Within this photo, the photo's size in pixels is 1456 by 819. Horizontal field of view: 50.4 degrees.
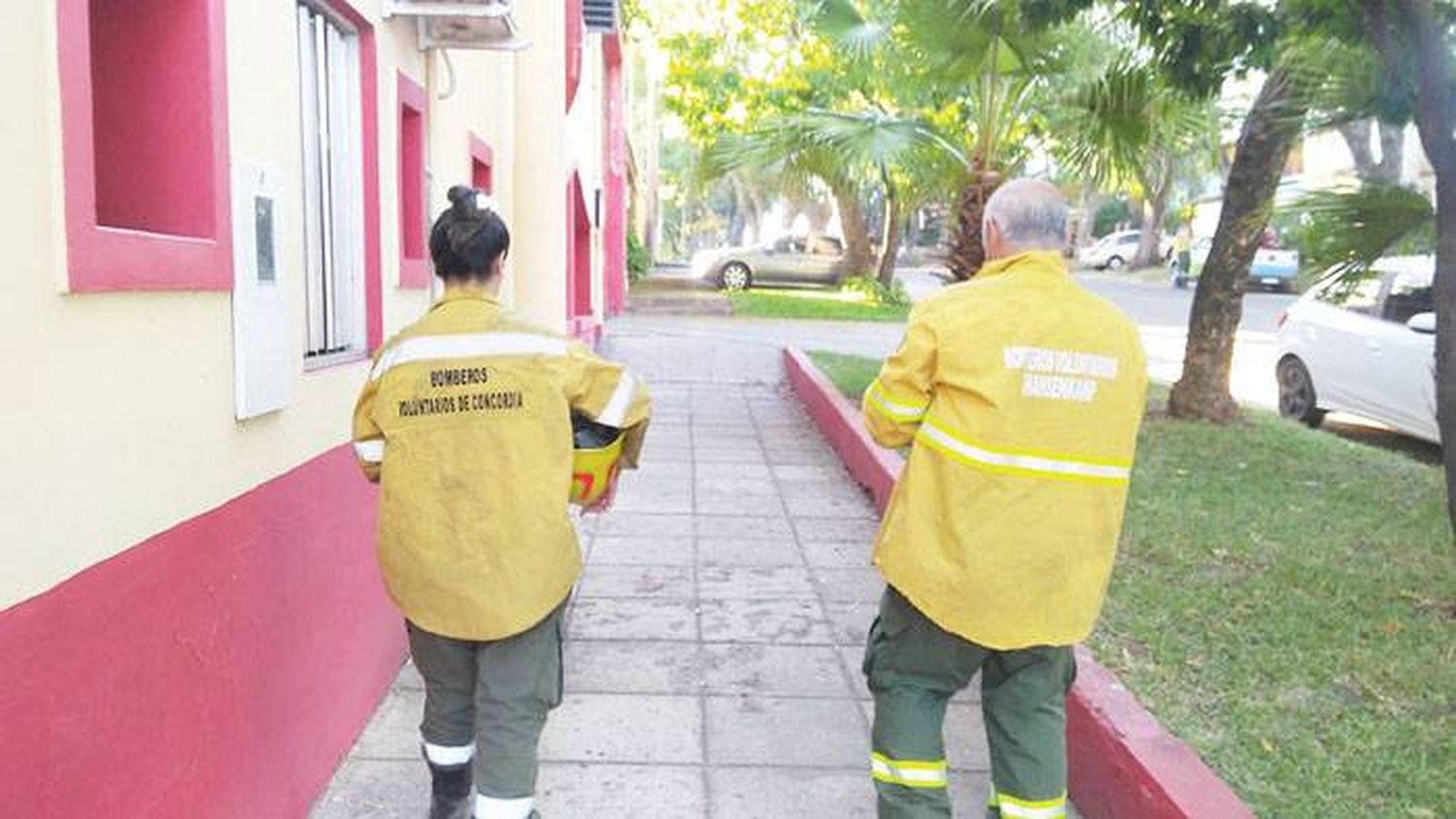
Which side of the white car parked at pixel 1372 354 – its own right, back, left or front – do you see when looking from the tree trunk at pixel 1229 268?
right

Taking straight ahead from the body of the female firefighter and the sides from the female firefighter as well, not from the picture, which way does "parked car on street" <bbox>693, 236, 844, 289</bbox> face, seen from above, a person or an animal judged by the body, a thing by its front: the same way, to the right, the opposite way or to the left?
to the left

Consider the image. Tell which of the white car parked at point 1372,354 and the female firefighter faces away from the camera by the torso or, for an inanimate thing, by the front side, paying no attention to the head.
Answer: the female firefighter

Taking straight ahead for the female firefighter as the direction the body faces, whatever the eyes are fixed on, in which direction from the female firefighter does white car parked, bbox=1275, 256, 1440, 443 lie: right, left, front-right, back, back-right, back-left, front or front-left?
front-right

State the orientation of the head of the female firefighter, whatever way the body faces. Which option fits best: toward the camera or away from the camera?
away from the camera

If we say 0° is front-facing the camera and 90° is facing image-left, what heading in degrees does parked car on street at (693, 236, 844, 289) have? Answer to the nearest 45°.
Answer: approximately 90°

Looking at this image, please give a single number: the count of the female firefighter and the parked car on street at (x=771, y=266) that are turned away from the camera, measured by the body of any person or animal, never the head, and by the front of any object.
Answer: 1

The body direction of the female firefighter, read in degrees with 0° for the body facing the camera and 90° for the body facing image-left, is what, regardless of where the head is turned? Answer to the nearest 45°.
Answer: approximately 180°

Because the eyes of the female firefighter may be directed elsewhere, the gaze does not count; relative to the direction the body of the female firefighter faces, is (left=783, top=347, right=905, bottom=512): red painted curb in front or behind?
in front

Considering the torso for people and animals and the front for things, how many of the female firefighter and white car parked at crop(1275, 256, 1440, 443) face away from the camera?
1

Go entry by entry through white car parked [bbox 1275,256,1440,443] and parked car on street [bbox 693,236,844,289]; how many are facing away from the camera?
0
